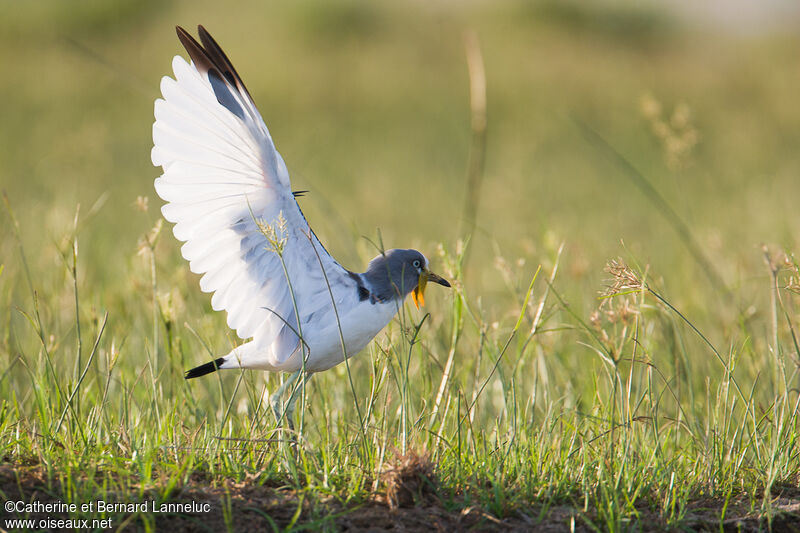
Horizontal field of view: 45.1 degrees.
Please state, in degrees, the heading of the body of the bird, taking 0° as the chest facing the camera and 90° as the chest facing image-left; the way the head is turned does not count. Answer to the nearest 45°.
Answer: approximately 270°

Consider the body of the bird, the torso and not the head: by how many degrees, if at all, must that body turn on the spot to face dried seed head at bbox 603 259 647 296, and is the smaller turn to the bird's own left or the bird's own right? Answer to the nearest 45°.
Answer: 0° — it already faces it
